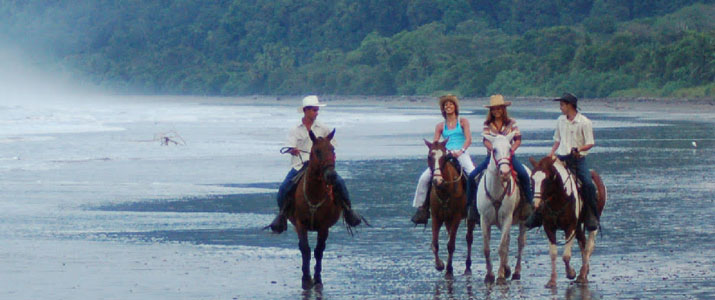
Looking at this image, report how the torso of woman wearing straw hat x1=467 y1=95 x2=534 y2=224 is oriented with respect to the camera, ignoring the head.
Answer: toward the camera

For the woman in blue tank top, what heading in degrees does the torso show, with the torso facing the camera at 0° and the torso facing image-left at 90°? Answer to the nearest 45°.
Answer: approximately 0°

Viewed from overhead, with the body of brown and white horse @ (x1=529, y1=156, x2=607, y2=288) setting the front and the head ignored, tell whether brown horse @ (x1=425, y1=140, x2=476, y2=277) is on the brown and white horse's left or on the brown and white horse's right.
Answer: on the brown and white horse's right

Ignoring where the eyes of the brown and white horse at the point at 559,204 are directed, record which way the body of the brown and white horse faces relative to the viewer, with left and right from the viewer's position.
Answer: facing the viewer and to the left of the viewer

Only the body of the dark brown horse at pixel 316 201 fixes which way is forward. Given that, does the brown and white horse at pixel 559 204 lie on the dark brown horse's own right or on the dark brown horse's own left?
on the dark brown horse's own left

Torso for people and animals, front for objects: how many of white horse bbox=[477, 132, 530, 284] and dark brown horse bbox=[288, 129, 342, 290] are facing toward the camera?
2

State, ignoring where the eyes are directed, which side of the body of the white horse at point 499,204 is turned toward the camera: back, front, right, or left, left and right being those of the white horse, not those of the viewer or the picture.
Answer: front

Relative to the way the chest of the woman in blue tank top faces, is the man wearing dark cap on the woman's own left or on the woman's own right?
on the woman's own left

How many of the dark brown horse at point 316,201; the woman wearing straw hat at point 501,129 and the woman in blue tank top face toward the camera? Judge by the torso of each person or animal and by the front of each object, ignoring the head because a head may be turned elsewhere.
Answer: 3

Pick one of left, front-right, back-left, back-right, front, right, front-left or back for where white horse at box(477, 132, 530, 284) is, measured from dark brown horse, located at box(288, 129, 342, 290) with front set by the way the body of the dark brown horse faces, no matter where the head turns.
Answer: left
